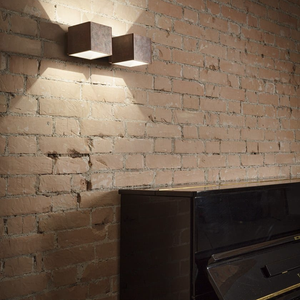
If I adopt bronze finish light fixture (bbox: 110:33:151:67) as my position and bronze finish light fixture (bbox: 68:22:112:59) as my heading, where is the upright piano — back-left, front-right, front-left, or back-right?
back-left

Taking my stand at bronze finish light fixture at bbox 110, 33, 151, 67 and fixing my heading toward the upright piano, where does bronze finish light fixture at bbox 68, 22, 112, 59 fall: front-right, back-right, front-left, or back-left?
back-right

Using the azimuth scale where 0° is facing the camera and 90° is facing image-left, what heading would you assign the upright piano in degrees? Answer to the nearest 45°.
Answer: approximately 315°
